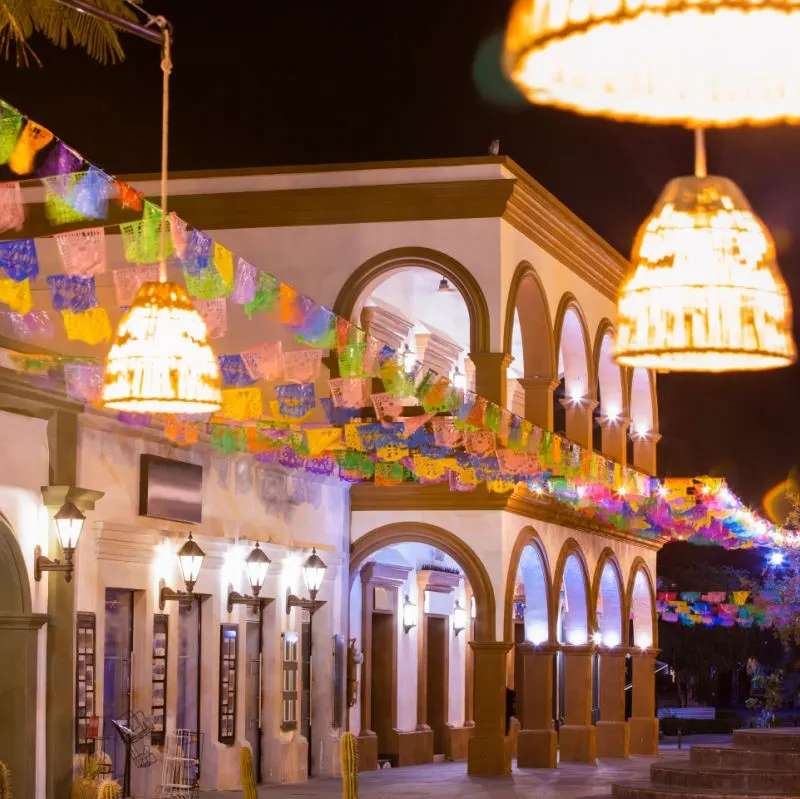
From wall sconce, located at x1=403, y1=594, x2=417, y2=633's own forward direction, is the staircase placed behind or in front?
in front

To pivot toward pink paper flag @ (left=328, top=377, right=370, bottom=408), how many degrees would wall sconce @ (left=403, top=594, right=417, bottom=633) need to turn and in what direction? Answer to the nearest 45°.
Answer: approximately 45° to its right

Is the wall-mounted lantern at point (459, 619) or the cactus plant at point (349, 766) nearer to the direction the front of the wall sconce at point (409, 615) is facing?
the cactus plant

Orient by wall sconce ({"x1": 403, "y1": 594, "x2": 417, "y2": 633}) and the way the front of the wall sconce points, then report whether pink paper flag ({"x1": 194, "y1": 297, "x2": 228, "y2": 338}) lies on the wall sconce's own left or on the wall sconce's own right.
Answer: on the wall sconce's own right

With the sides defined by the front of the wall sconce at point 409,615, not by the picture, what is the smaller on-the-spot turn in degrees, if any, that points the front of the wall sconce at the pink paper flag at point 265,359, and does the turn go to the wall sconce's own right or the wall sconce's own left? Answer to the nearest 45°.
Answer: approximately 45° to the wall sconce's own right

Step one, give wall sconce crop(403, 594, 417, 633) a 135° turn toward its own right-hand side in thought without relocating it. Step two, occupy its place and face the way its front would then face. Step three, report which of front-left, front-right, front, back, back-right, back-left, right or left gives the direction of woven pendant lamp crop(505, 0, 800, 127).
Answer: left

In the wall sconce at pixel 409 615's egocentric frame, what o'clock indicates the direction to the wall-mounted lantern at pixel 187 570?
The wall-mounted lantern is roughly at 2 o'clock from the wall sconce.

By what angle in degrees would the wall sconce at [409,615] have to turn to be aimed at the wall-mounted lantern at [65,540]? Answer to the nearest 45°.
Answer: approximately 45° to its right

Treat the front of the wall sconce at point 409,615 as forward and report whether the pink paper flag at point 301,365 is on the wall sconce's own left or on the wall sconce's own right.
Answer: on the wall sconce's own right

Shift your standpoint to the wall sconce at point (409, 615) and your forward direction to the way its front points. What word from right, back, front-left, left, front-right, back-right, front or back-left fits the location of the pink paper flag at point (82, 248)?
front-right

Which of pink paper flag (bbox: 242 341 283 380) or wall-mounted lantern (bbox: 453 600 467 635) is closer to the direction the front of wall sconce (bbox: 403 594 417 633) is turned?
the pink paper flag

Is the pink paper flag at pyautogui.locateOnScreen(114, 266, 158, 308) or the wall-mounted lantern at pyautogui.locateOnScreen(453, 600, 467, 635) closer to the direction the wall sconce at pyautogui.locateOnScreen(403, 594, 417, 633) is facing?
the pink paper flag

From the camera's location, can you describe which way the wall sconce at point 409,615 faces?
facing the viewer and to the right of the viewer

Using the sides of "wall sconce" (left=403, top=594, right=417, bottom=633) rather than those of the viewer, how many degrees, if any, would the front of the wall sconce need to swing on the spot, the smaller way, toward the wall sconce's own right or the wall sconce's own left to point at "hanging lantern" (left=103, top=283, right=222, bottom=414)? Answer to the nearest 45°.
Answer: approximately 45° to the wall sconce's own right

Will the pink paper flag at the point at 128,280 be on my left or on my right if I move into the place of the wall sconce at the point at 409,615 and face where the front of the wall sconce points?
on my right
